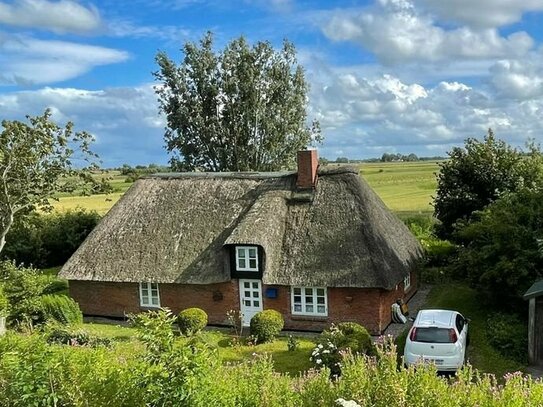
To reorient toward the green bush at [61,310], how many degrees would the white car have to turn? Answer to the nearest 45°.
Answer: approximately 90° to its left

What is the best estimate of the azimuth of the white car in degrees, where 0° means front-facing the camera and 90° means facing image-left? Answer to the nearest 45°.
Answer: approximately 180°

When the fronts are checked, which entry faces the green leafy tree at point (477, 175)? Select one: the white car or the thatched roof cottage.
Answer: the white car

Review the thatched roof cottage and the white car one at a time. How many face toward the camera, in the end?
1

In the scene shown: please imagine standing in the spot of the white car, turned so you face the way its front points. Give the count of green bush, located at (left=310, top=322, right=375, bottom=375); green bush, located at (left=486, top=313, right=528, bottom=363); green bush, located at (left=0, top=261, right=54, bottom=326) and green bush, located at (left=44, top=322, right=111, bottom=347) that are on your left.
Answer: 3

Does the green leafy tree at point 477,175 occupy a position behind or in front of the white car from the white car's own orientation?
in front

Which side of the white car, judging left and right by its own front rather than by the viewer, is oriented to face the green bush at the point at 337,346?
left

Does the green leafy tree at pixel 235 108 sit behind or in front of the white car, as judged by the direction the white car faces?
in front

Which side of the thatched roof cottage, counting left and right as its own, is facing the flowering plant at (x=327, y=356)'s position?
front

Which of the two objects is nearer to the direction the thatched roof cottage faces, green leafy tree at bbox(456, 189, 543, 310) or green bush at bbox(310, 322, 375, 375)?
the green bush

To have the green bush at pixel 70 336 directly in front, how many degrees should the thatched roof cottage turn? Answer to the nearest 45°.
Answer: approximately 45° to its right

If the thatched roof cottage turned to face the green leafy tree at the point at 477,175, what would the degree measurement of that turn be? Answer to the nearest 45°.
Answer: approximately 90° to its left
